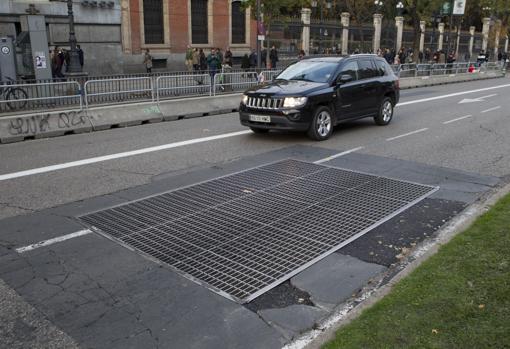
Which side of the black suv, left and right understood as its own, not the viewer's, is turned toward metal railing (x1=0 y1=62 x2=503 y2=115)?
right
